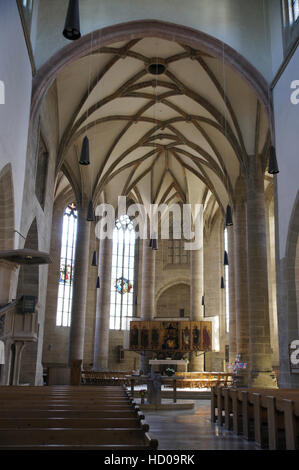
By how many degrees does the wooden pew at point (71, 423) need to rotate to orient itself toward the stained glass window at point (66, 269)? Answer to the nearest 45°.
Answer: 0° — it already faces it

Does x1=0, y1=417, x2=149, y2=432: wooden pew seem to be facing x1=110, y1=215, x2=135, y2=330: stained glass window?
yes

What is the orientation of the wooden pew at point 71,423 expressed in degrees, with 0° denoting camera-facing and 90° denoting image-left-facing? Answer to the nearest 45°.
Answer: approximately 180°

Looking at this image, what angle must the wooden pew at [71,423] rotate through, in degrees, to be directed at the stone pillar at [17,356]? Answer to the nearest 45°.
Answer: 0° — it already faces it

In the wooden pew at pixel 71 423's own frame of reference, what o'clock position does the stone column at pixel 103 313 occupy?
The stone column is roughly at 12 o'clock from the wooden pew.

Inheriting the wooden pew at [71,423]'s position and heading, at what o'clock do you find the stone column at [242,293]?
The stone column is roughly at 1 o'clock from the wooden pew.

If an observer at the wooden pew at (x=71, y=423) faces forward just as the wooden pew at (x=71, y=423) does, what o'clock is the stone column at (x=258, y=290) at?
The stone column is roughly at 1 o'clock from the wooden pew.
